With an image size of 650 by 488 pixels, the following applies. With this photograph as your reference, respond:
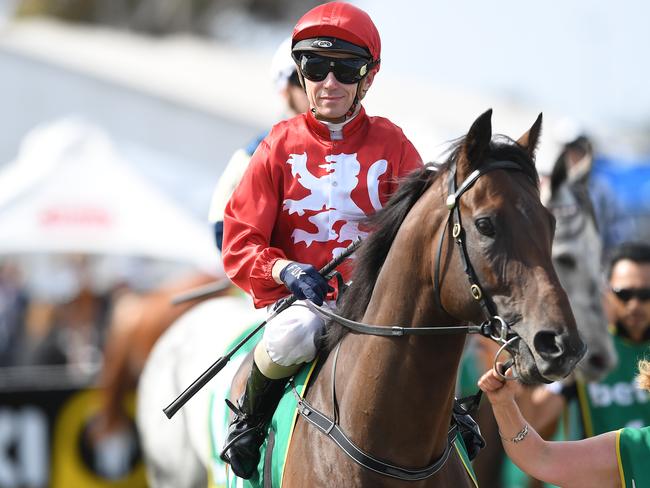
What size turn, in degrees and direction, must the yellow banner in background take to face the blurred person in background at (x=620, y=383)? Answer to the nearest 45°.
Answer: approximately 45° to its left

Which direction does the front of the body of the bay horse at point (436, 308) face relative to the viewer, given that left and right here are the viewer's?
facing the viewer and to the right of the viewer

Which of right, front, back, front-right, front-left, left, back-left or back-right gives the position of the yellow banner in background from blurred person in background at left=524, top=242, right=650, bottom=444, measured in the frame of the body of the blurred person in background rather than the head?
right

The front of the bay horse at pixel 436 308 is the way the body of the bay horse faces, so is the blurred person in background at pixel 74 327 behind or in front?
behind

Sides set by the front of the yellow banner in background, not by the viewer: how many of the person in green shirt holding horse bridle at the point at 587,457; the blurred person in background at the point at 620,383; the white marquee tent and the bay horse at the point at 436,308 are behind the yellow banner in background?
1

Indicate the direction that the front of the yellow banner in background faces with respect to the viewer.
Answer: facing the viewer

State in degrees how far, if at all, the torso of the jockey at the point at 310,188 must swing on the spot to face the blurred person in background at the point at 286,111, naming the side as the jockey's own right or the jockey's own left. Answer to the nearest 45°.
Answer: approximately 180°

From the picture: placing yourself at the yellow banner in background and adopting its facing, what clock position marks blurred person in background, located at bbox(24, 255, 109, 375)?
The blurred person in background is roughly at 6 o'clock from the yellow banner in background.
